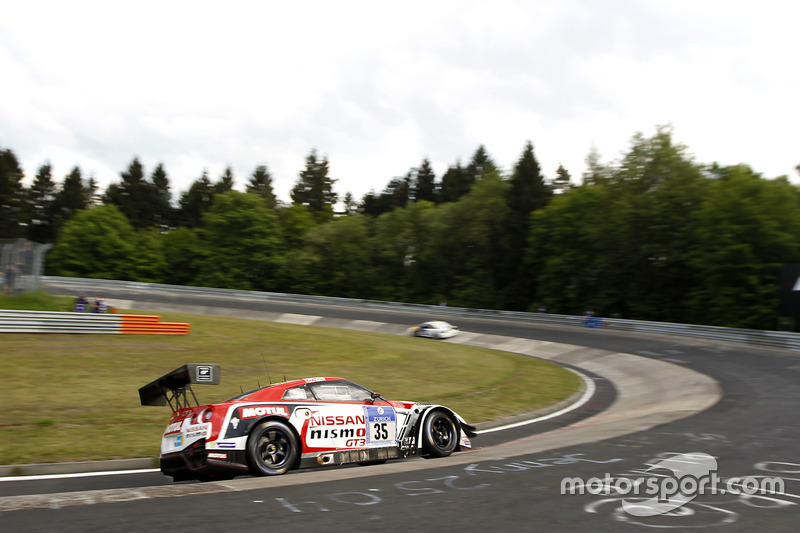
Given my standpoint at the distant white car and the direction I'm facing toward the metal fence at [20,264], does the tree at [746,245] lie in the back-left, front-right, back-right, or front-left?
back-left

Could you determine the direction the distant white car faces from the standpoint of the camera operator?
facing to the left of the viewer

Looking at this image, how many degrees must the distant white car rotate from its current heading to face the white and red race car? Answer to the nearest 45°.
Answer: approximately 90° to its left

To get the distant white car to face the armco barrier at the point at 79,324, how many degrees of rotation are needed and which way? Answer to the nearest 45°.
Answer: approximately 45° to its left

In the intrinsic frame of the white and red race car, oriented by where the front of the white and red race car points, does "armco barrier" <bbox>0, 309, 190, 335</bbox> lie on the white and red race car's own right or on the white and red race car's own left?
on the white and red race car's own left

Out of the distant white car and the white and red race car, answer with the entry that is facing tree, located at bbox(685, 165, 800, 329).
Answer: the white and red race car

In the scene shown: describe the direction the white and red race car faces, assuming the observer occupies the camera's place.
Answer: facing away from the viewer and to the right of the viewer

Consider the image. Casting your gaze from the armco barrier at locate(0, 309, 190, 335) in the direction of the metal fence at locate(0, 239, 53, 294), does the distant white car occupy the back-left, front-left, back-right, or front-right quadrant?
back-right

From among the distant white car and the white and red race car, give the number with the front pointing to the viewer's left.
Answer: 1

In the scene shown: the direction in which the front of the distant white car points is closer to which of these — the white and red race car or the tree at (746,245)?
the white and red race car

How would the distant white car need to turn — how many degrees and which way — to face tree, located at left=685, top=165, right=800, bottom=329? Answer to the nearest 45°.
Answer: approximately 180°

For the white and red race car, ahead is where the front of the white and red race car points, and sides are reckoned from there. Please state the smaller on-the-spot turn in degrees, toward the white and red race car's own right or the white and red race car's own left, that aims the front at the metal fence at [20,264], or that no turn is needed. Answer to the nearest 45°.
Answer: approximately 90° to the white and red race car's own left
